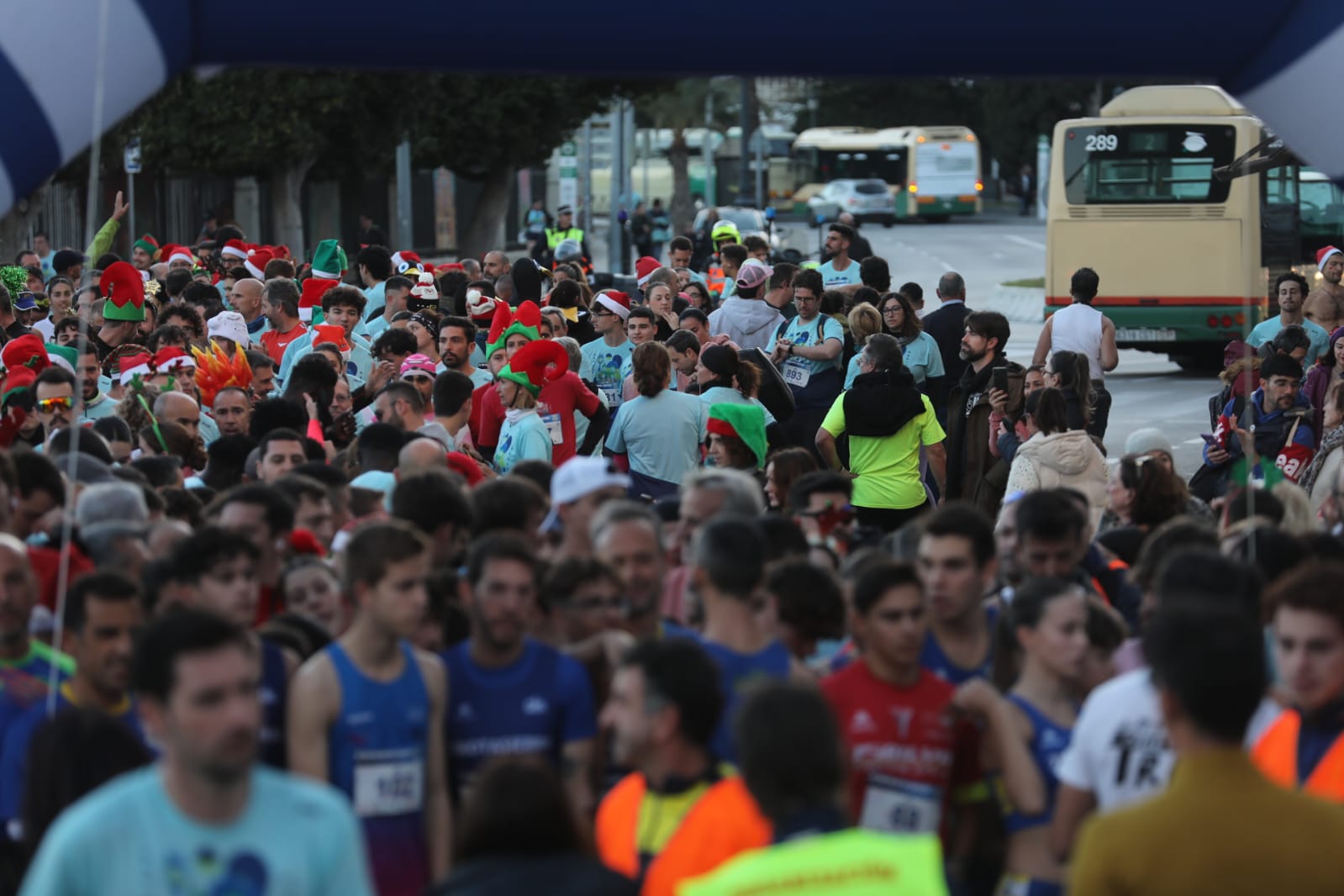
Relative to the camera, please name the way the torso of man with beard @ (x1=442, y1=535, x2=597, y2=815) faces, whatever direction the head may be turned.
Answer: toward the camera

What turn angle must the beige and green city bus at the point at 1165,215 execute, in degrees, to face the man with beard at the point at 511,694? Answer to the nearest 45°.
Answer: approximately 180°

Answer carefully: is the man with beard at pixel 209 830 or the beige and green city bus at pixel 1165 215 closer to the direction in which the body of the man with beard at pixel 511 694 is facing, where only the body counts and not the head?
the man with beard

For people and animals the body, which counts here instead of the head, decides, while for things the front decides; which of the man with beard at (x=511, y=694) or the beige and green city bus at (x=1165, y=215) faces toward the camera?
the man with beard

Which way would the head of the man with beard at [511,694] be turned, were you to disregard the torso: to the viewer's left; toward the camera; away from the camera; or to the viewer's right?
toward the camera

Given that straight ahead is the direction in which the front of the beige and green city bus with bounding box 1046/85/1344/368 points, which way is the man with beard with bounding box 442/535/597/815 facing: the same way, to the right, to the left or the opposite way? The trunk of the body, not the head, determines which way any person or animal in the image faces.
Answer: the opposite way

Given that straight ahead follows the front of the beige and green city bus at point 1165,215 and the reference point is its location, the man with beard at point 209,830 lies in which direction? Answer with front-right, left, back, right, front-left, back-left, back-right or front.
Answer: back

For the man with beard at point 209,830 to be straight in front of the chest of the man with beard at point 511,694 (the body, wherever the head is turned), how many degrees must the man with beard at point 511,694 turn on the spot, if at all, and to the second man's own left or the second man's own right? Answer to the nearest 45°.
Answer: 0° — they already face them

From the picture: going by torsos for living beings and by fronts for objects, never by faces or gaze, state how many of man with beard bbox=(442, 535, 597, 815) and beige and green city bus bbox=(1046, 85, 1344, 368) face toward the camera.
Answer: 1

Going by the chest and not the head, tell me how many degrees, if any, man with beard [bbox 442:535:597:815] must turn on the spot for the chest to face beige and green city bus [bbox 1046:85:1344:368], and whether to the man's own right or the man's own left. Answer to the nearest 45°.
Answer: approximately 135° to the man's own left

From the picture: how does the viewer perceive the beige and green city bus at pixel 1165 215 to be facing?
facing away from the viewer
